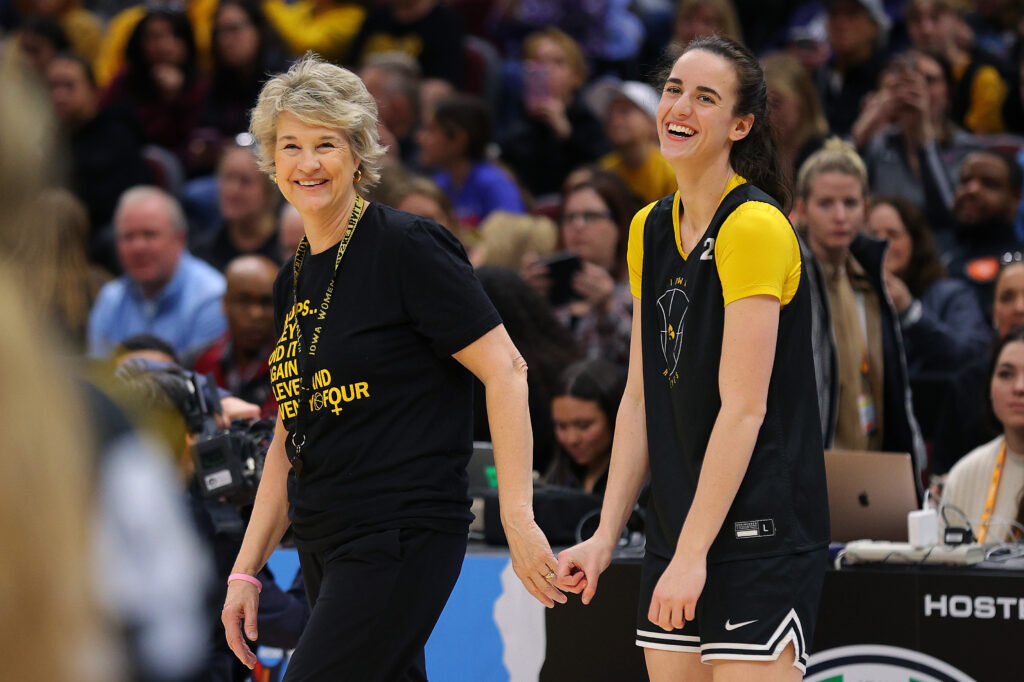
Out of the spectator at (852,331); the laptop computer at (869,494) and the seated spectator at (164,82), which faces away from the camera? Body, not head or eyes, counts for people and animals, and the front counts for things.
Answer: the laptop computer

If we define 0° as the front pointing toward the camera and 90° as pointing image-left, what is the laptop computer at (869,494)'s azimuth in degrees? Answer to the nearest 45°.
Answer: approximately 180°

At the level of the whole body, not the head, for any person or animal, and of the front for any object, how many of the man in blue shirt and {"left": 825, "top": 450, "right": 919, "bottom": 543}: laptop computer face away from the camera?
1

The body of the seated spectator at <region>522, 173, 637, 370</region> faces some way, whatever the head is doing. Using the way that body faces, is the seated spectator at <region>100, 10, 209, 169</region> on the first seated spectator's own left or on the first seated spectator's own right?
on the first seated spectator's own right

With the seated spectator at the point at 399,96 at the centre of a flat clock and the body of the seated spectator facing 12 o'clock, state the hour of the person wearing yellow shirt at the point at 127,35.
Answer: The person wearing yellow shirt is roughly at 3 o'clock from the seated spectator.

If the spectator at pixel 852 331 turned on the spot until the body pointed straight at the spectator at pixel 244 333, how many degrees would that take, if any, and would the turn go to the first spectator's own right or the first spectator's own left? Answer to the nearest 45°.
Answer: approximately 90° to the first spectator's own right

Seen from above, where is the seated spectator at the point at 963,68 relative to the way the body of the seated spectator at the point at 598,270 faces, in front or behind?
behind

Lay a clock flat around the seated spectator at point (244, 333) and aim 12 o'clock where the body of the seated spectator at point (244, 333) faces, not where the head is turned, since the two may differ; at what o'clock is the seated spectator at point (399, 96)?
the seated spectator at point (399, 96) is roughly at 7 o'clock from the seated spectator at point (244, 333).
